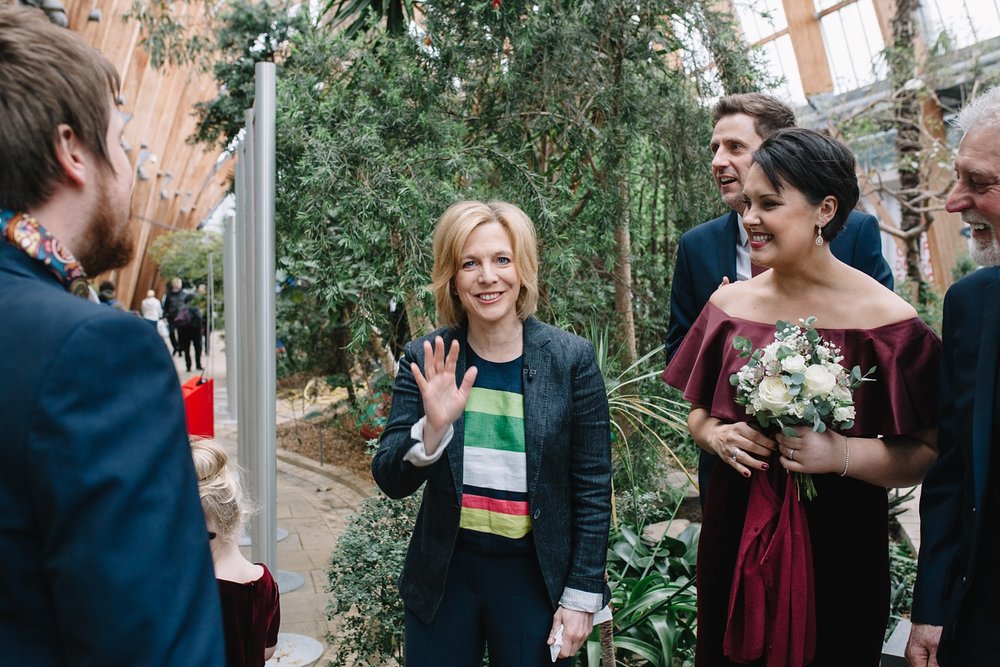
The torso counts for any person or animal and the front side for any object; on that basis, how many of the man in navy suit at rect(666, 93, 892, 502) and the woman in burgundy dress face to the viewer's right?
0

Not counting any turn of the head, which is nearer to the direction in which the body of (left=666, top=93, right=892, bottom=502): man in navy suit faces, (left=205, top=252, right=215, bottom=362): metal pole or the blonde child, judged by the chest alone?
the blonde child

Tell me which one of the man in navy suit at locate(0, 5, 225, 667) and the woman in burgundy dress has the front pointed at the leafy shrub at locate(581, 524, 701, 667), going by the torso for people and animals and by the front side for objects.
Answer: the man in navy suit

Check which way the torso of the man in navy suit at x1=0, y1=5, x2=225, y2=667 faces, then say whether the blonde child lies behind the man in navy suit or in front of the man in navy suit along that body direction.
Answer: in front

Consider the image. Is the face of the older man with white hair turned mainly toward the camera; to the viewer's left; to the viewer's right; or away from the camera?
to the viewer's left

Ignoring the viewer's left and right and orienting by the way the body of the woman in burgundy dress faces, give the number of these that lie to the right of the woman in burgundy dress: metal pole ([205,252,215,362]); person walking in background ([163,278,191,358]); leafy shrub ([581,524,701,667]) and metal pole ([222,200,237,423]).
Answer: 4

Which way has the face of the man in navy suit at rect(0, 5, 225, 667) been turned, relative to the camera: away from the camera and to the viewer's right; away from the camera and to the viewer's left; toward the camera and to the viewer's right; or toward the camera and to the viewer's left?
away from the camera and to the viewer's right

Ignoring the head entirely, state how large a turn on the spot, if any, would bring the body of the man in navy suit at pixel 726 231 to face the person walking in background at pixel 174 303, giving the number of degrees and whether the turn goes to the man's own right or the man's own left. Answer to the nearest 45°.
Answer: approximately 90° to the man's own right

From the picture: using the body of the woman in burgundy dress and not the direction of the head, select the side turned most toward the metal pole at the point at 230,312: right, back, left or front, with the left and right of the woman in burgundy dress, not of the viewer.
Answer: right

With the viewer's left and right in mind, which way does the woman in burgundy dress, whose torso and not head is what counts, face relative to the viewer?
facing the viewer and to the left of the viewer

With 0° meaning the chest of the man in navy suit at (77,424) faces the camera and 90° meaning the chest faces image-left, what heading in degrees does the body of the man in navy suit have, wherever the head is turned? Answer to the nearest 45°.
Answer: approximately 225°

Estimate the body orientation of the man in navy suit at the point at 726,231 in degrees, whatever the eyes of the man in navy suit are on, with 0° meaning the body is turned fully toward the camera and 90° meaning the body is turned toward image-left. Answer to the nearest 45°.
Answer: approximately 45°
